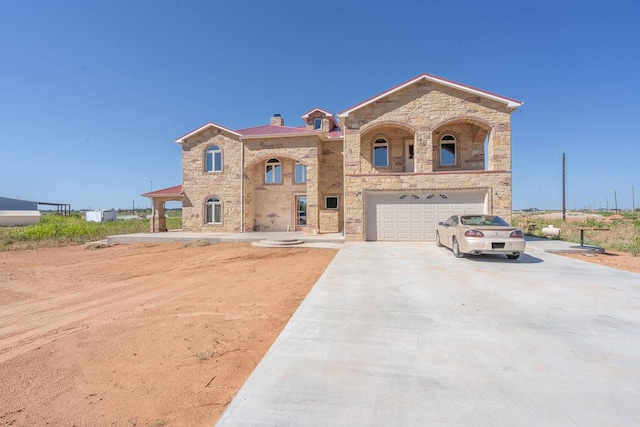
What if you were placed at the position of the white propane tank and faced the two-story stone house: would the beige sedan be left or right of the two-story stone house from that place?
left

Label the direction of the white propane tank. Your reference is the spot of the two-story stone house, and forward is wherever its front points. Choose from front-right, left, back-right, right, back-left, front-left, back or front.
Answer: left

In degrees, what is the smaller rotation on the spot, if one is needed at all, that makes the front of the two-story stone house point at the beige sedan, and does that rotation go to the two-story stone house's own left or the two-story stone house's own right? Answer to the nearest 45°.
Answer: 0° — it already faces it

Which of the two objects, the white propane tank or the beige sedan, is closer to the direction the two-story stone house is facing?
the beige sedan

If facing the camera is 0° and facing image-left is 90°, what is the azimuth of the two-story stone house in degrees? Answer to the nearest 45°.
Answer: approximately 0°
